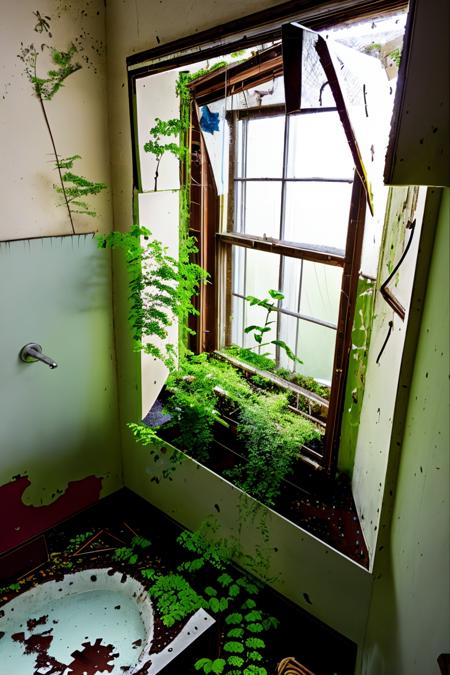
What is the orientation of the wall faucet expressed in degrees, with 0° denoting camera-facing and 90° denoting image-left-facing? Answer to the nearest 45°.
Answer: approximately 315°

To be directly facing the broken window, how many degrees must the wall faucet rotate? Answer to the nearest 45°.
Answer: approximately 45° to its left

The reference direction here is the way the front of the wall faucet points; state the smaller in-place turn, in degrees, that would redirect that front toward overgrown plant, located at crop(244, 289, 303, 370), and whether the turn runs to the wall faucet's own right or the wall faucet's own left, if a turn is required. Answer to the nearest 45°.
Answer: approximately 45° to the wall faucet's own left

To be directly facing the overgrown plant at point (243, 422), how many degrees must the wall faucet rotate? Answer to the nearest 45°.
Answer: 0° — it already faces it
